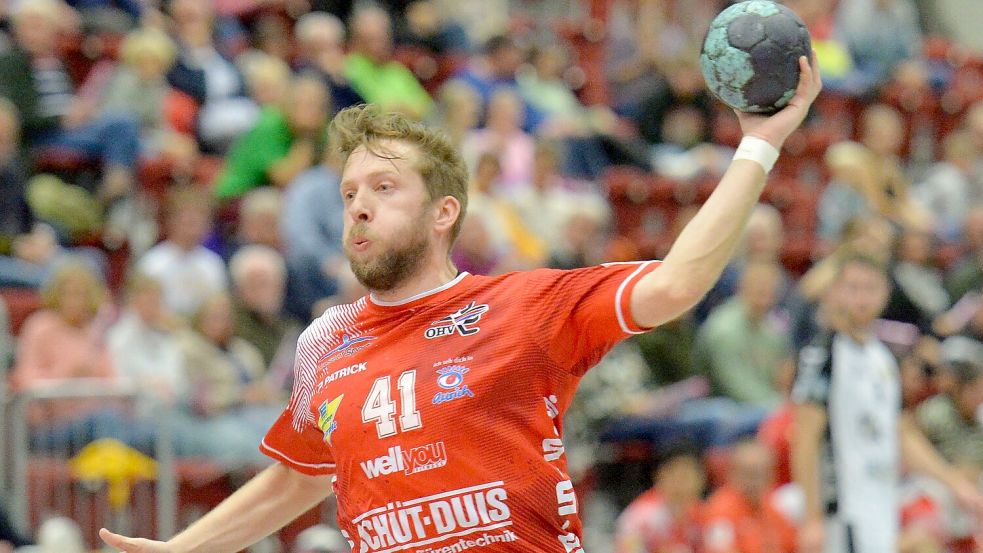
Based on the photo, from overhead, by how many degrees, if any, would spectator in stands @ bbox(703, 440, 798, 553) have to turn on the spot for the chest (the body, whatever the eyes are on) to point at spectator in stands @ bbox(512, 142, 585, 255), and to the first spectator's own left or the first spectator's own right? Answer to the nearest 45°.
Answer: approximately 135° to the first spectator's own right

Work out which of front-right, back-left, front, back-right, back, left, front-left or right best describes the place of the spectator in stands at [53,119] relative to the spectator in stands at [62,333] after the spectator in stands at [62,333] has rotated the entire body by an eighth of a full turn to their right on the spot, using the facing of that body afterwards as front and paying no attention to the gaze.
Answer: back-right

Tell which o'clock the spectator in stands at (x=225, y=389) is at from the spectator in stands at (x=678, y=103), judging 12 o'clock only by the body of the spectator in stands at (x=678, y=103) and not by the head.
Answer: the spectator in stands at (x=225, y=389) is roughly at 1 o'clock from the spectator in stands at (x=678, y=103).

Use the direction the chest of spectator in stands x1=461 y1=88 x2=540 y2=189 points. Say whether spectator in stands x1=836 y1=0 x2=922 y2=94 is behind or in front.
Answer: behind

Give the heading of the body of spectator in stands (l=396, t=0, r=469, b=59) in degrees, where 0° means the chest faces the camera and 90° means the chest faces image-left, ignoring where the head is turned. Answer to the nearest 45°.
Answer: approximately 0°

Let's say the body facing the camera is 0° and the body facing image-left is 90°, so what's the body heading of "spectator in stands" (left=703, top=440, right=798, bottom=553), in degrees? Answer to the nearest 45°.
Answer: approximately 0°

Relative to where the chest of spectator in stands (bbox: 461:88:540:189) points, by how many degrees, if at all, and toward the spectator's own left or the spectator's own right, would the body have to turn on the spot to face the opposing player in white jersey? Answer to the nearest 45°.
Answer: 0° — they already face them

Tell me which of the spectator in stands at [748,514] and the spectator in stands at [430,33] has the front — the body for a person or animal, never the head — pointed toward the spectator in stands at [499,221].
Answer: the spectator in stands at [430,33]
